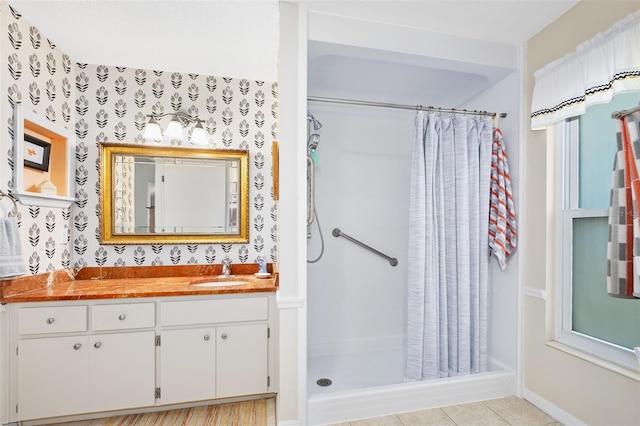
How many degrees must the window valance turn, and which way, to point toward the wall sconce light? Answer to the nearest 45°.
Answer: approximately 45° to its right

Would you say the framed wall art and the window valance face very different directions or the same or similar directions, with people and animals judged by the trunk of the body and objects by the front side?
very different directions

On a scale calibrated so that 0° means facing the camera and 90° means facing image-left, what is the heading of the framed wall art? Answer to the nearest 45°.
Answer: approximately 315°

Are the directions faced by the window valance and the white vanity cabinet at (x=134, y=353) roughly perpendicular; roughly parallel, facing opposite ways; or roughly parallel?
roughly perpendicular
